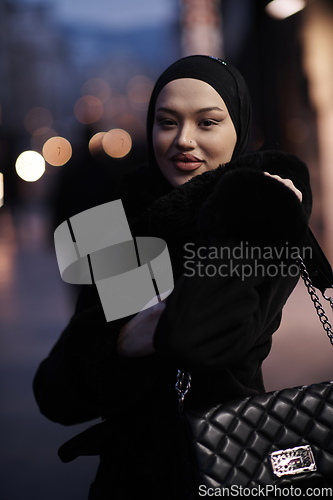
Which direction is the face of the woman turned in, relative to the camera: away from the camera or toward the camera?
toward the camera

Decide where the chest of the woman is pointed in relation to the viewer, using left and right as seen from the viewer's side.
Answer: facing the viewer and to the left of the viewer
